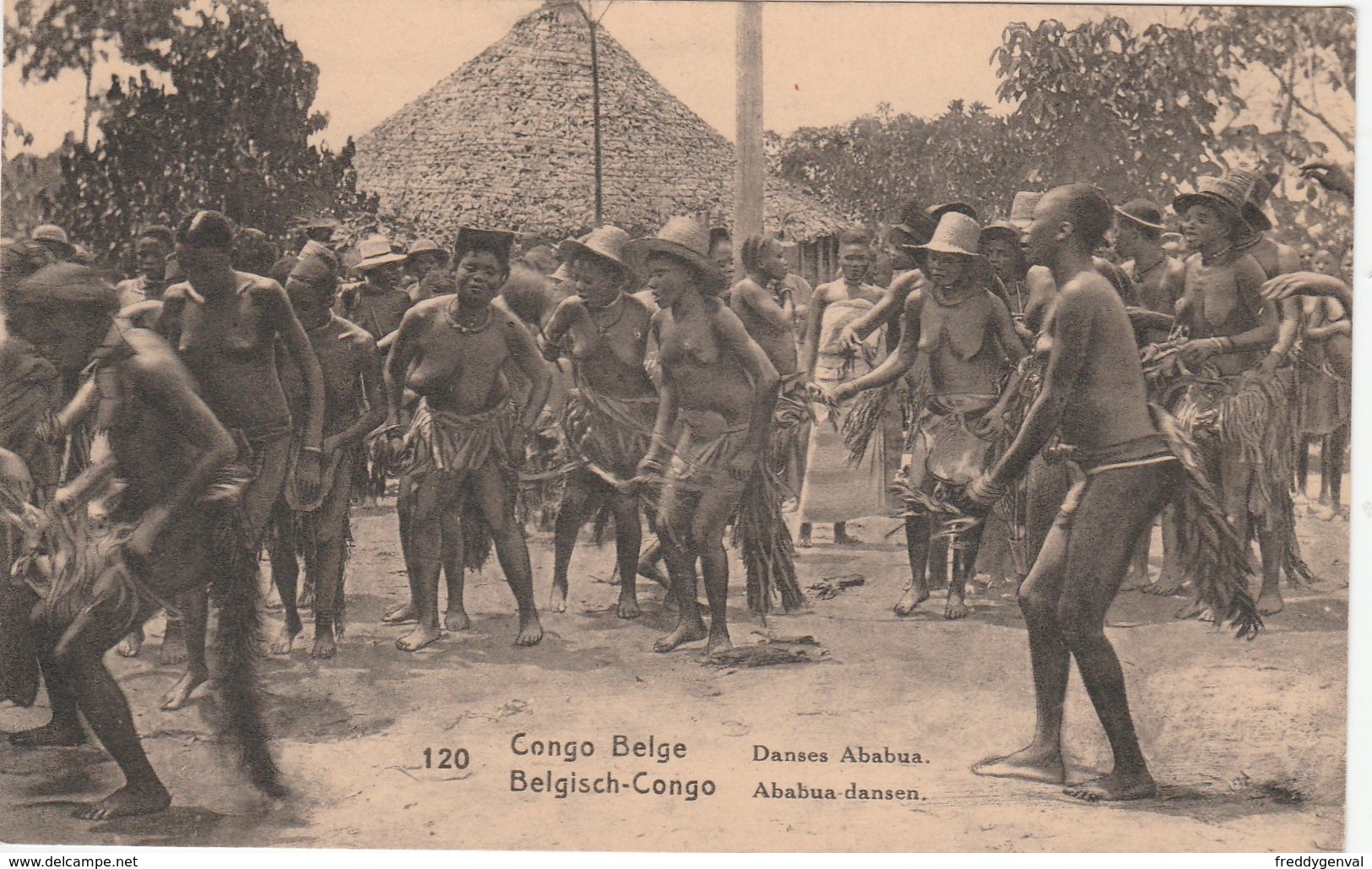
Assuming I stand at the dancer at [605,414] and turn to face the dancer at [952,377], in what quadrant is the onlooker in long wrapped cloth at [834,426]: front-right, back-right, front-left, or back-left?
front-left

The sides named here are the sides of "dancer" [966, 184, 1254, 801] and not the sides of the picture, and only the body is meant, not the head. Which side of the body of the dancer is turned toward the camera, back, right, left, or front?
left

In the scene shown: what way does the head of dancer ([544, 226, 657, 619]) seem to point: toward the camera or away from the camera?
toward the camera

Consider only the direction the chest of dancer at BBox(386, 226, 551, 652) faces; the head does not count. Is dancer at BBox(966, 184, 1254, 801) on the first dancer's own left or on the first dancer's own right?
on the first dancer's own left

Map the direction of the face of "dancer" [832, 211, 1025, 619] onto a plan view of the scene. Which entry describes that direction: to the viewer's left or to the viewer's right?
to the viewer's left

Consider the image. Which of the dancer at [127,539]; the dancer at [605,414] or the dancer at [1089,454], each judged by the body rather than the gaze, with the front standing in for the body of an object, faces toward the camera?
the dancer at [605,414]

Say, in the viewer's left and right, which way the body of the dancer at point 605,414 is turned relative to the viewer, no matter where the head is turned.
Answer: facing the viewer

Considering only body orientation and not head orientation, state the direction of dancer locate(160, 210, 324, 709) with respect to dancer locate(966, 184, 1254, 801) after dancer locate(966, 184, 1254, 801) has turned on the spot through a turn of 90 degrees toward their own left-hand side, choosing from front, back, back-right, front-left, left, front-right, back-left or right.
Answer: right

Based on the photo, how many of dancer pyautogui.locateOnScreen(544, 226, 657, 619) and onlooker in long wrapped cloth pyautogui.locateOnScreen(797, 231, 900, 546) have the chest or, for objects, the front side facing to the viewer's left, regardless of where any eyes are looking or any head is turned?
0

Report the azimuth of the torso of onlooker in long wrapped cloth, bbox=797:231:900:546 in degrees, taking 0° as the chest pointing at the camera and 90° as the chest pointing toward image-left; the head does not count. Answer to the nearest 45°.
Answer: approximately 0°

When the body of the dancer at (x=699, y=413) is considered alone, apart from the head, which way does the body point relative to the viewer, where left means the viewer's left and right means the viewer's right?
facing the viewer and to the left of the viewer
